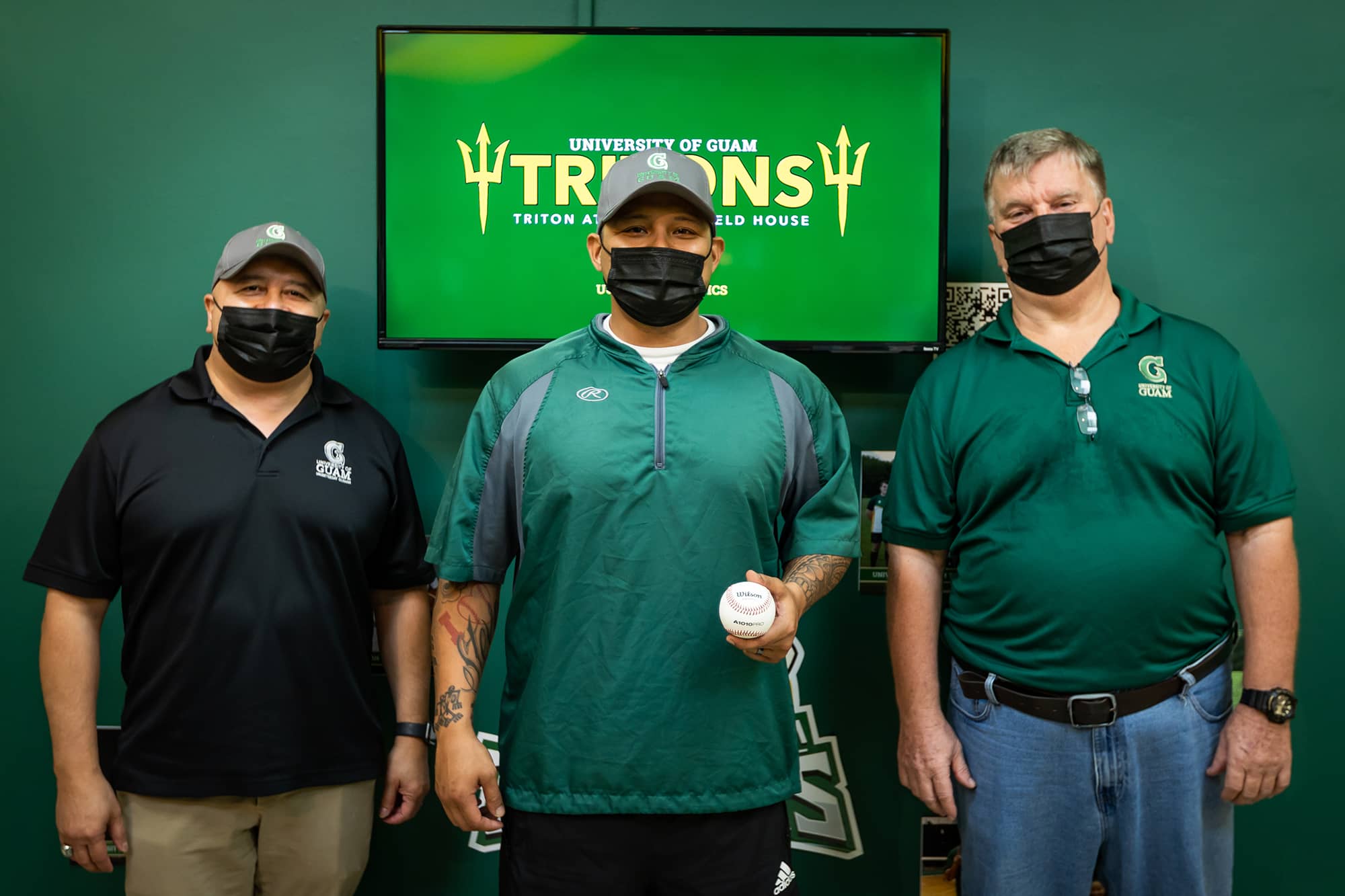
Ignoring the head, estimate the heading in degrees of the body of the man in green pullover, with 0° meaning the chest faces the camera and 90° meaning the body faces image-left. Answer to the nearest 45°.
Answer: approximately 0°

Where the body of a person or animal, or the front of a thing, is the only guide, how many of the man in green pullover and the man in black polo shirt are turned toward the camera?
2

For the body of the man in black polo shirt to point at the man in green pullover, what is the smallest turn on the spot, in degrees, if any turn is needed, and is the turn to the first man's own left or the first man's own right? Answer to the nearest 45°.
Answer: approximately 45° to the first man's own left

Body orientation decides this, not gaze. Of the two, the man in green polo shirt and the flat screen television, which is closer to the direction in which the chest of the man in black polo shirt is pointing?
the man in green polo shirt

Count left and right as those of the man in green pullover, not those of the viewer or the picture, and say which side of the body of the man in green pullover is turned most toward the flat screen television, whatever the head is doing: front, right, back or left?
back

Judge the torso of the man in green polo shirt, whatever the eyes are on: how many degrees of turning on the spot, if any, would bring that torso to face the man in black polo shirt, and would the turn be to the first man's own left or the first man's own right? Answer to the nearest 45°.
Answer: approximately 90° to the first man's own right
